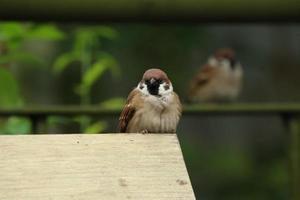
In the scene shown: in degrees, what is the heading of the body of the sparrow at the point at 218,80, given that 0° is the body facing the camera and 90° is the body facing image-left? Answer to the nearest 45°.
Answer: approximately 315°

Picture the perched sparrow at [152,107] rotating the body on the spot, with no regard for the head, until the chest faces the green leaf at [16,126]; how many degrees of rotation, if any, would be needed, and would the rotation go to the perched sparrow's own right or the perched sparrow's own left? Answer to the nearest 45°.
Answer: approximately 90° to the perched sparrow's own right

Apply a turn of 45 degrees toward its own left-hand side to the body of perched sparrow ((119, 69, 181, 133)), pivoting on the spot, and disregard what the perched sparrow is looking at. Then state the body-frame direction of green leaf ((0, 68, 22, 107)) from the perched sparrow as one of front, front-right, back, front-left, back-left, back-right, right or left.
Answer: back-right

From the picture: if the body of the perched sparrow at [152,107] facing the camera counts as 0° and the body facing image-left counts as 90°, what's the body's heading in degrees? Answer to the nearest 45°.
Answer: approximately 0°

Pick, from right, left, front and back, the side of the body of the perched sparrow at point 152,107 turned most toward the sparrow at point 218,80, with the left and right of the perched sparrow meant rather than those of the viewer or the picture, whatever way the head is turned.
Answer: back
